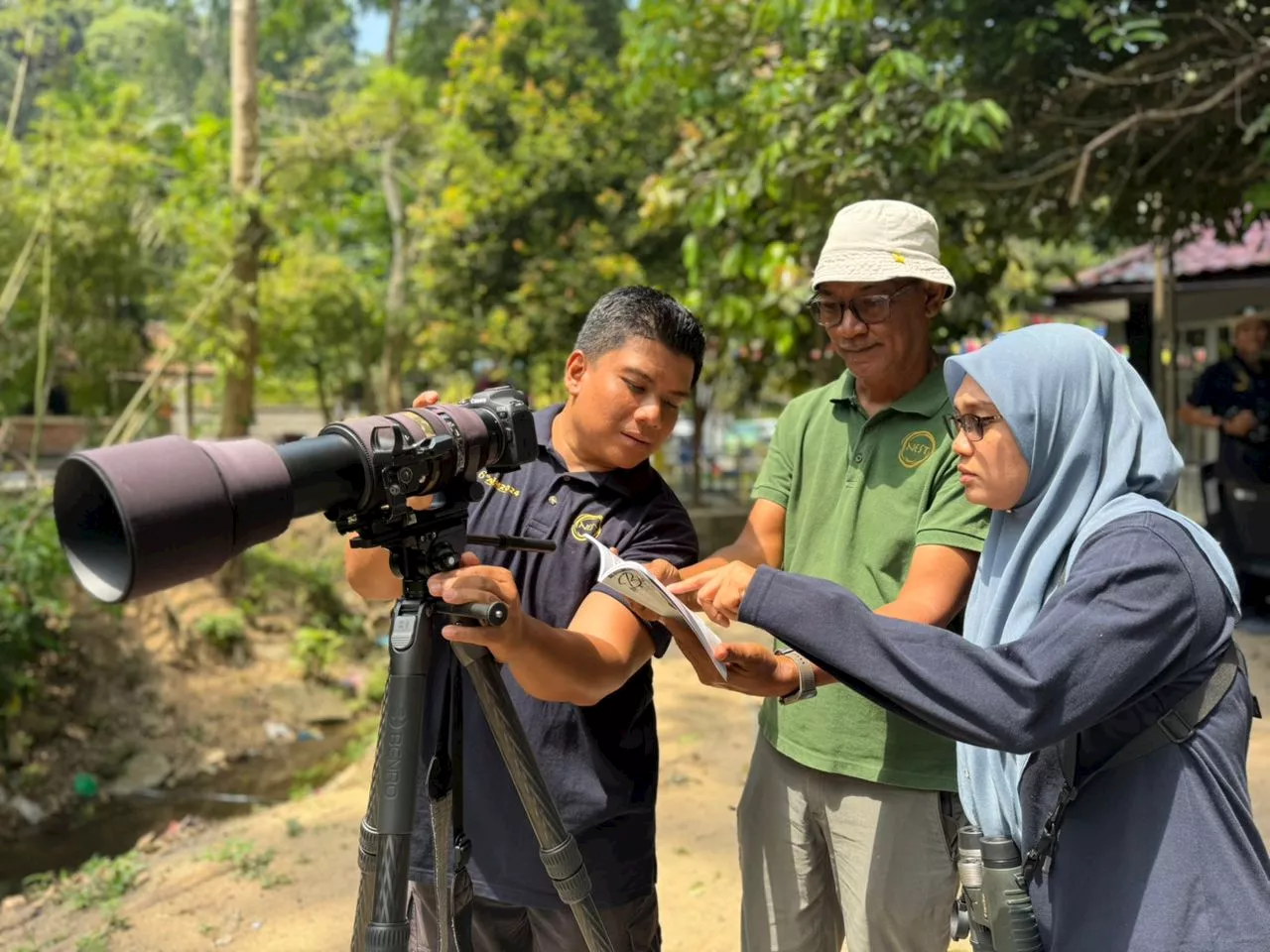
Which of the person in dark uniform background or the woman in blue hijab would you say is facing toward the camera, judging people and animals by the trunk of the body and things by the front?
the person in dark uniform background

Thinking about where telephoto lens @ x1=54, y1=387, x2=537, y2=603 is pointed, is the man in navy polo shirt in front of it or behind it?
behind

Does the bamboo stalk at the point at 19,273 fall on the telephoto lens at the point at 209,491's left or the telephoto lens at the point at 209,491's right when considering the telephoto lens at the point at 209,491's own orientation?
on its right

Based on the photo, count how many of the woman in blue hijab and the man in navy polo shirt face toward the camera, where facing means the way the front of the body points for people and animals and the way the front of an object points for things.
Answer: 1

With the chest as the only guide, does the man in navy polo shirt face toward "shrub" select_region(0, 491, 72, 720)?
no

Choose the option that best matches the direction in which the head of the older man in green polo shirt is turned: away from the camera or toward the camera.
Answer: toward the camera

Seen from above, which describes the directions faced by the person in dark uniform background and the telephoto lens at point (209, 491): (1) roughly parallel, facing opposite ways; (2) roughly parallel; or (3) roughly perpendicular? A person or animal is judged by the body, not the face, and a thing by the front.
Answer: roughly parallel

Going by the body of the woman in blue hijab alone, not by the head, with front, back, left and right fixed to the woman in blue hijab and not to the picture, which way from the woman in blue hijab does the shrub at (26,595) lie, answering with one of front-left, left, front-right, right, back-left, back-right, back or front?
front-right

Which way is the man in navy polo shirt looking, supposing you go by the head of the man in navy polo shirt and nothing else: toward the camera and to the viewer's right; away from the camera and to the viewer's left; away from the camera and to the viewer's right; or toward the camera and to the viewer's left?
toward the camera and to the viewer's right

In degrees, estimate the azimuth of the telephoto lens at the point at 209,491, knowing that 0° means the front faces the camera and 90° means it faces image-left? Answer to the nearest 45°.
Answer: approximately 45°

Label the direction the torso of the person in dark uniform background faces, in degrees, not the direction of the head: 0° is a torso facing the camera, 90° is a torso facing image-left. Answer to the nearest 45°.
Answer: approximately 0°

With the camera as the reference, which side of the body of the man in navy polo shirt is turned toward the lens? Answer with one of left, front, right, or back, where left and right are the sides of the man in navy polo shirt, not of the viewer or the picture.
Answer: front

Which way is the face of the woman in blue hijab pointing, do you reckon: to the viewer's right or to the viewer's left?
to the viewer's left

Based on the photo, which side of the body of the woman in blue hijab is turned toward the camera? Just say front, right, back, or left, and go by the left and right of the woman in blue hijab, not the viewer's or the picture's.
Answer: left

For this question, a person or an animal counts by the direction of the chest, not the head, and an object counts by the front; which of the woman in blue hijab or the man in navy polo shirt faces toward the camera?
the man in navy polo shirt
